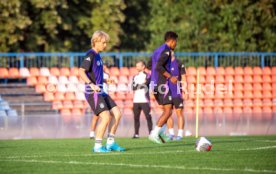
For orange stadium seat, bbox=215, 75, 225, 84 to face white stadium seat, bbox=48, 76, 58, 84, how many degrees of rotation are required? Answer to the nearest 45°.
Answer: approximately 90° to its right

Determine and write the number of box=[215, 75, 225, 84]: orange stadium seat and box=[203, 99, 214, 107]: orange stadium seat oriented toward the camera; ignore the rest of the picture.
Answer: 2

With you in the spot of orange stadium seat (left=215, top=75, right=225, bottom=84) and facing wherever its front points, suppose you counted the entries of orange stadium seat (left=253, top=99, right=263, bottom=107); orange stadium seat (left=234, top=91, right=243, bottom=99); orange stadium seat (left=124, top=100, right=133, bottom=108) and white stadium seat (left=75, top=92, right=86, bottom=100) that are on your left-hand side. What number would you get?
2

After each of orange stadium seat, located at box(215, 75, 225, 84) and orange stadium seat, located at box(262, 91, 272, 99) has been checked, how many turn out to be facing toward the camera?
2

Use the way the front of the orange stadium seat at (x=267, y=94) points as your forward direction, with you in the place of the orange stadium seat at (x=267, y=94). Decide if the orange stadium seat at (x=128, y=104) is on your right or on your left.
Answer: on your right

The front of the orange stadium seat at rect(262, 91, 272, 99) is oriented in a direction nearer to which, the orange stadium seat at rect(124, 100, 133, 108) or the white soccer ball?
the white soccer ball

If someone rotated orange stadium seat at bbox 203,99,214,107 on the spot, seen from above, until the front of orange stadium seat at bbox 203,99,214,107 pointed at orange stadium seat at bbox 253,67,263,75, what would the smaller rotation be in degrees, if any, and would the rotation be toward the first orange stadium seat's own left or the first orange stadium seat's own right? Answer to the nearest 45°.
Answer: approximately 135° to the first orange stadium seat's own left
